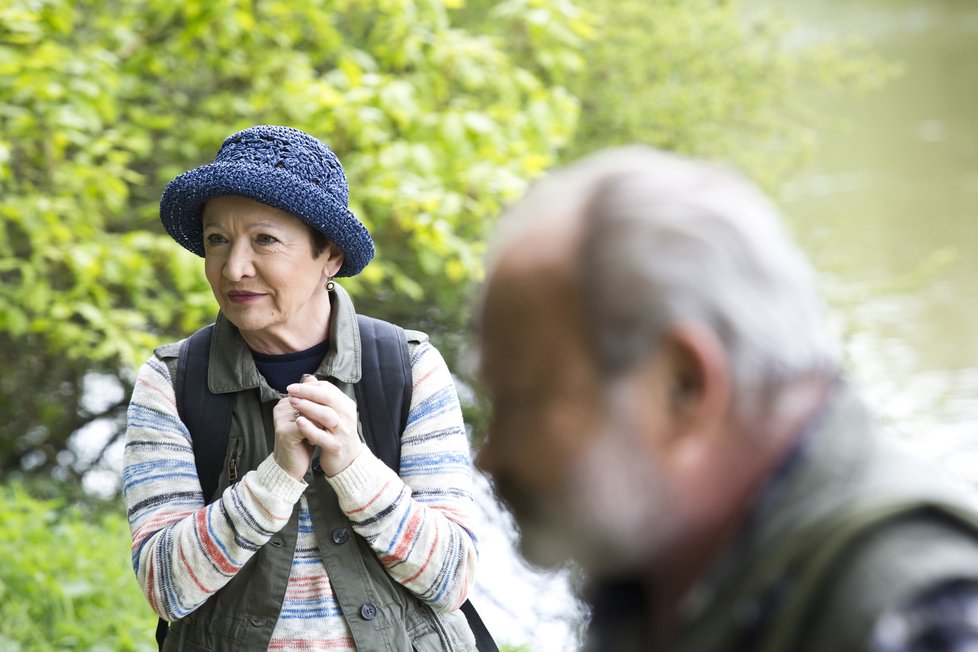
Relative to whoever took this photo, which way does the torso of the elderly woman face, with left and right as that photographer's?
facing the viewer

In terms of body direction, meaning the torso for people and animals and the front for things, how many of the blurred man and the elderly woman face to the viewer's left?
1

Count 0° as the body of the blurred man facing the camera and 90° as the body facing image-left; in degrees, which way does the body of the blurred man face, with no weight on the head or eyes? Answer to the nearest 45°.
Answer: approximately 90°

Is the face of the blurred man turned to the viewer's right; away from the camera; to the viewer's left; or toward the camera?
to the viewer's left
